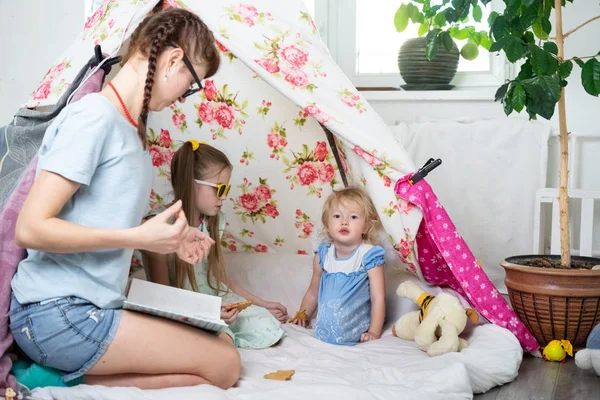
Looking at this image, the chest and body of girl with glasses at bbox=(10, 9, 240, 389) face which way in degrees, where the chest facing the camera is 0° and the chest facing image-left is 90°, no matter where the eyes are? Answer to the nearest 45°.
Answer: approximately 270°

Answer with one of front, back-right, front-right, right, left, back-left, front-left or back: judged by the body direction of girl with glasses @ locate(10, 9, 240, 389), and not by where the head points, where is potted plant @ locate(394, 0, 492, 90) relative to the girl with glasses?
front-left

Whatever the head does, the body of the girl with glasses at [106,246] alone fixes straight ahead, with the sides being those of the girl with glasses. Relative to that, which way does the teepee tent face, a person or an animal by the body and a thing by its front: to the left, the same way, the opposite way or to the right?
to the right

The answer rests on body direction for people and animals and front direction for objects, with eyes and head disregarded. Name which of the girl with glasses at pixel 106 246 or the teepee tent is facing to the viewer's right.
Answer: the girl with glasses

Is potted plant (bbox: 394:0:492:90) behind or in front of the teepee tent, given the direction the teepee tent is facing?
behind

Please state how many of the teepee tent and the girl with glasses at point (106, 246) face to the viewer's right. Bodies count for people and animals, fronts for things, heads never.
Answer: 1

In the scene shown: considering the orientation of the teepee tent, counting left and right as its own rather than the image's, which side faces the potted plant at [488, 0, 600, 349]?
left
